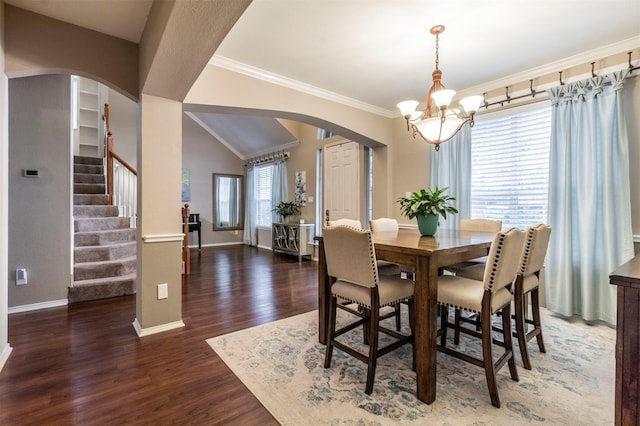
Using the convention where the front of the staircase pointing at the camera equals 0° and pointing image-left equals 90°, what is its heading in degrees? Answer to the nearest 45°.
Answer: approximately 0°

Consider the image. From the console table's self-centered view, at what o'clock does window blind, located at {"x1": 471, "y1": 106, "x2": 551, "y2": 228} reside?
The window blind is roughly at 9 o'clock from the console table.

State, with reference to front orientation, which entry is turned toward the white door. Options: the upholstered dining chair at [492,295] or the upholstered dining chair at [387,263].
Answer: the upholstered dining chair at [492,295]

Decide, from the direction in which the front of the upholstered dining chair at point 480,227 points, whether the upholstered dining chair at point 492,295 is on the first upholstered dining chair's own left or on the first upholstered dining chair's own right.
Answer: on the first upholstered dining chair's own left

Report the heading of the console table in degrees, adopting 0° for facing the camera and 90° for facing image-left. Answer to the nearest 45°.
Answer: approximately 45°

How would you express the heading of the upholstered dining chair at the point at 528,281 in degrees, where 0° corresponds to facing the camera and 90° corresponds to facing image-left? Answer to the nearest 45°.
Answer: approximately 135°

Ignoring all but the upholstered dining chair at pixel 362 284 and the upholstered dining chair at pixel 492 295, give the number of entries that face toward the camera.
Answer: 0

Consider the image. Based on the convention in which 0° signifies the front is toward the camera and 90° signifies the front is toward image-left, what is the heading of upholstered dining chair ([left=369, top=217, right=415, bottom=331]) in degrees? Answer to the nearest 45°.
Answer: approximately 315°

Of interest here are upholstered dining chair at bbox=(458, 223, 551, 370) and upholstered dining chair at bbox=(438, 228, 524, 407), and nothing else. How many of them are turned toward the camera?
0
